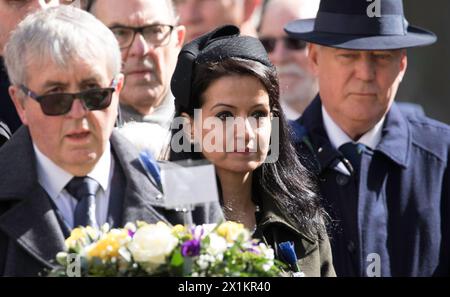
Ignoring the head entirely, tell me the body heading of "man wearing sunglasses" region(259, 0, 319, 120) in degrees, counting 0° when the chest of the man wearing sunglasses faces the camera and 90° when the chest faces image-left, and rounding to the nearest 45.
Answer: approximately 45°

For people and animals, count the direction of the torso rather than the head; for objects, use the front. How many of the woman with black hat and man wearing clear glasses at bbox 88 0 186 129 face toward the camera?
2

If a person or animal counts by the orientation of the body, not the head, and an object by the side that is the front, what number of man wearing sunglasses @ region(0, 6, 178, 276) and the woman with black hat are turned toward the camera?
2
